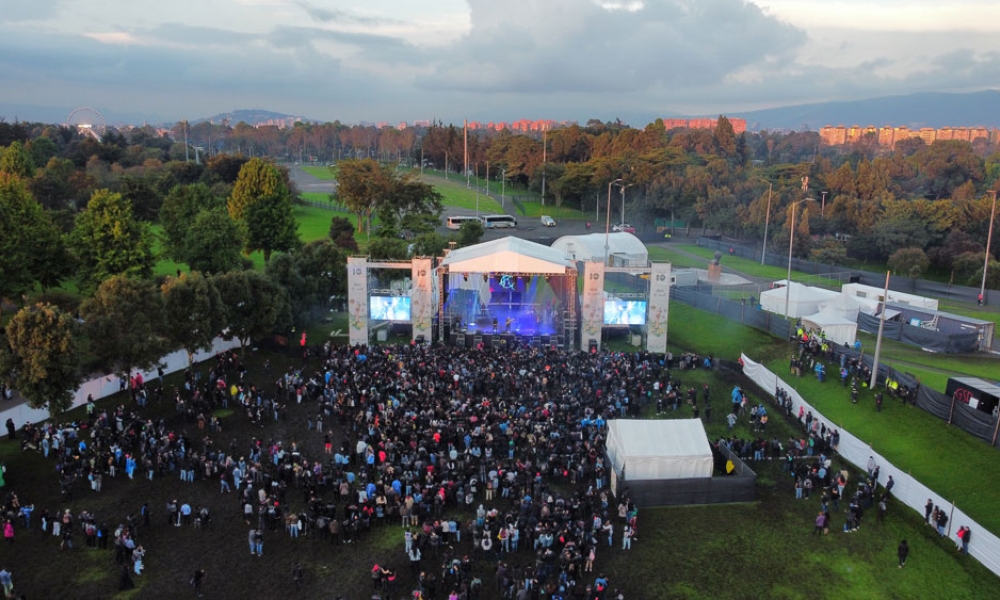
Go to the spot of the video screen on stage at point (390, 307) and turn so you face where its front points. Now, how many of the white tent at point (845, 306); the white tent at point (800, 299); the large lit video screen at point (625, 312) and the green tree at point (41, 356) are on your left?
3

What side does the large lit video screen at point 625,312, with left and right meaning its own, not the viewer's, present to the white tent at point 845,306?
left

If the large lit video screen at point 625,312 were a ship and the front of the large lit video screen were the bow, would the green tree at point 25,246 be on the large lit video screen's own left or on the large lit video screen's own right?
on the large lit video screen's own right

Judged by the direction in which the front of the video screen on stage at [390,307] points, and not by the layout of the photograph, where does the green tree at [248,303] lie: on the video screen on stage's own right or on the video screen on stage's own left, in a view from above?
on the video screen on stage's own right

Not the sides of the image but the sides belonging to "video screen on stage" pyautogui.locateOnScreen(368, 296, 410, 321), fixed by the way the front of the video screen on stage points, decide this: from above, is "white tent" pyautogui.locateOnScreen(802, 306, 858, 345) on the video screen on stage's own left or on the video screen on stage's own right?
on the video screen on stage's own left

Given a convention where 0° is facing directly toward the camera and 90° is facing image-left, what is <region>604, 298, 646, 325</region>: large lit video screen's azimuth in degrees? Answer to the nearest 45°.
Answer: approximately 0°

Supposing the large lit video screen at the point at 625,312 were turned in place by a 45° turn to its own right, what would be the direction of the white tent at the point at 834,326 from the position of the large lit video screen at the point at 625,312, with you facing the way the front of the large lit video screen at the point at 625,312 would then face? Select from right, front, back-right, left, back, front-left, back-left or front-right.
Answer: back-left

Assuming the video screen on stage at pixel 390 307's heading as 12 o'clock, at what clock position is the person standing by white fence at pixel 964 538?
The person standing by white fence is roughly at 11 o'clock from the video screen on stage.

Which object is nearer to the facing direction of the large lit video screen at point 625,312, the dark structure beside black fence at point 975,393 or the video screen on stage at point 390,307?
the dark structure beside black fence

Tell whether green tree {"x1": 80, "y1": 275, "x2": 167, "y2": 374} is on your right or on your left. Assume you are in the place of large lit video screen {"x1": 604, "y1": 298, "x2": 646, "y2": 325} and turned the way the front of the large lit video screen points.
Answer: on your right

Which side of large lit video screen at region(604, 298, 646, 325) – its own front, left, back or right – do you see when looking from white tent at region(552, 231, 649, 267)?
back

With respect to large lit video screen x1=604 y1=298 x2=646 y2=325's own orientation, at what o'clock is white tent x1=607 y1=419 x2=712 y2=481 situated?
The white tent is roughly at 12 o'clock from the large lit video screen.

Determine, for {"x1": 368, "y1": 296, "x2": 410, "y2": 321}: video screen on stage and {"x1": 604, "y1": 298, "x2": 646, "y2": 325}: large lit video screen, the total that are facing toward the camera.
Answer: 2

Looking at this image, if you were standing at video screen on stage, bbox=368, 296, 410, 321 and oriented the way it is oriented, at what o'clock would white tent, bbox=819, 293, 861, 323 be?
The white tent is roughly at 9 o'clock from the video screen on stage.

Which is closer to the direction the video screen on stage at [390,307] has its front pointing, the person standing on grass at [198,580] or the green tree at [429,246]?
the person standing on grass

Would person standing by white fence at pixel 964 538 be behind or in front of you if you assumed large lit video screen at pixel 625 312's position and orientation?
in front
